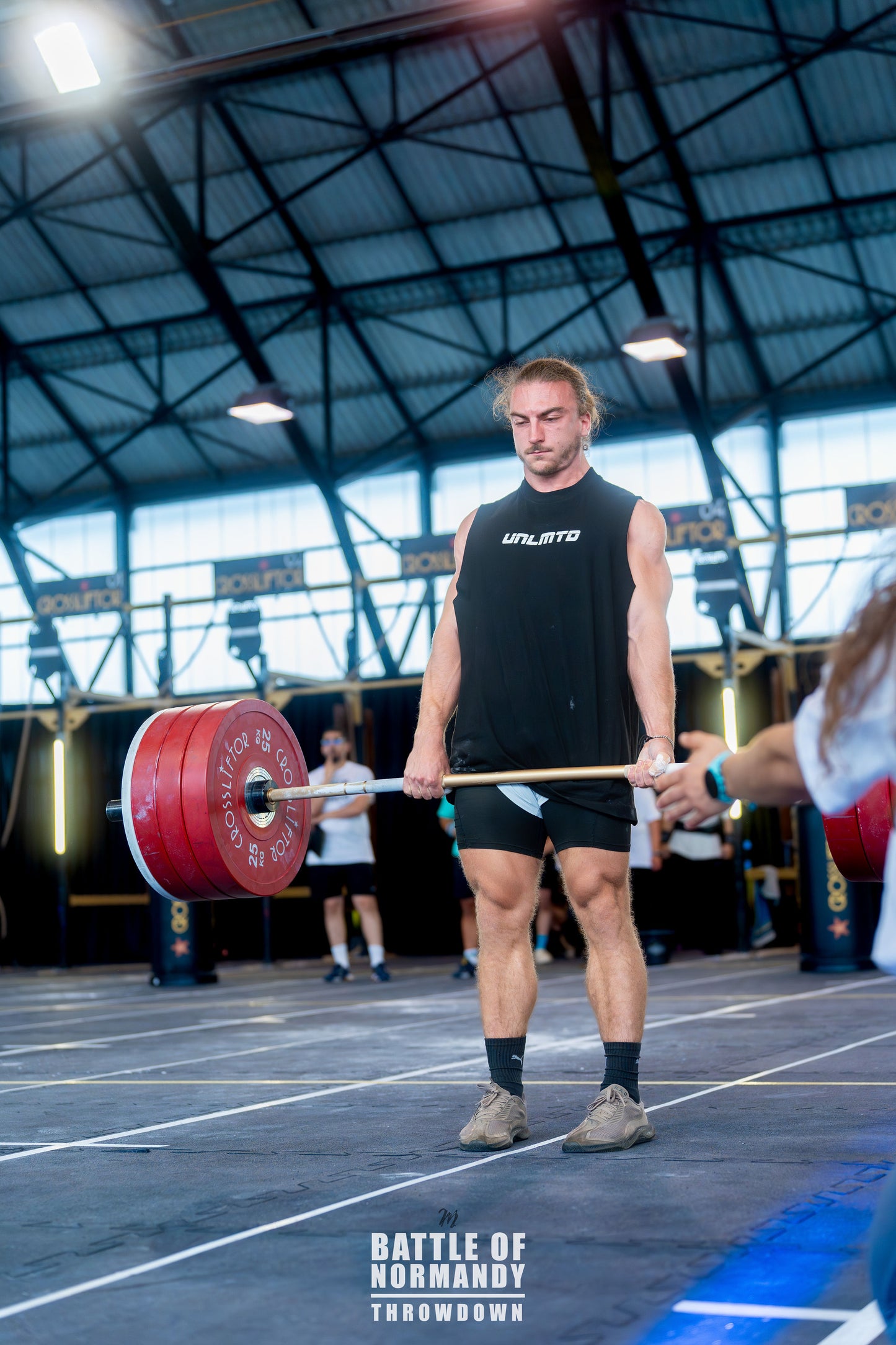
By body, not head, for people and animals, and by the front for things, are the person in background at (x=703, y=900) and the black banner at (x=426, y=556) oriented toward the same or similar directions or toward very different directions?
same or similar directions

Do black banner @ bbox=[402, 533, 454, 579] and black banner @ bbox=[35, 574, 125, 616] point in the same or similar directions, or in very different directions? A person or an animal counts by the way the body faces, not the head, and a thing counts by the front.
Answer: same or similar directions

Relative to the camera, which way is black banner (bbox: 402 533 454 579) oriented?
toward the camera

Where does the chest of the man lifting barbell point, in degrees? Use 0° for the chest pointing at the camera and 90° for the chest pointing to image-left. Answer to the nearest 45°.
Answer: approximately 0°

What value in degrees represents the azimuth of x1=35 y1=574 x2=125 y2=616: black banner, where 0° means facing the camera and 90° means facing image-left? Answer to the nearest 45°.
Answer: approximately 0°

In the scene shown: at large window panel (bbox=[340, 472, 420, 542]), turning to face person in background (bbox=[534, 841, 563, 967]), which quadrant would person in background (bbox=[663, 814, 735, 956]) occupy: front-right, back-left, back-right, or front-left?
front-left

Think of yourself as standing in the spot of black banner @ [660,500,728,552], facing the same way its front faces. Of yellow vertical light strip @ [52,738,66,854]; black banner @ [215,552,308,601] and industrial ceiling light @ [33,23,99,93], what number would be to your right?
3

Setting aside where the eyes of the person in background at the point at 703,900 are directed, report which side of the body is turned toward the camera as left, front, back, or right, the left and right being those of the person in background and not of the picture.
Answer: front

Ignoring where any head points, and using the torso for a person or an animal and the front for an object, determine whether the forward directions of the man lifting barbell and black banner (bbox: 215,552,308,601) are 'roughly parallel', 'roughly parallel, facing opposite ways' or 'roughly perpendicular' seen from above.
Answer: roughly parallel

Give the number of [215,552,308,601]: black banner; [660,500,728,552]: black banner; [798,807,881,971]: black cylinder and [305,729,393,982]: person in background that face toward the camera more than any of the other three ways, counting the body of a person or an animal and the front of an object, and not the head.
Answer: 4

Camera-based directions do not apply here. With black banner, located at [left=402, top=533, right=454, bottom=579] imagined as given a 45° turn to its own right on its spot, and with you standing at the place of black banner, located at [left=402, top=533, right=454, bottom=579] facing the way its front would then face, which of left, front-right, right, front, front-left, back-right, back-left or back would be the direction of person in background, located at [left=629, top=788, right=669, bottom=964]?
left

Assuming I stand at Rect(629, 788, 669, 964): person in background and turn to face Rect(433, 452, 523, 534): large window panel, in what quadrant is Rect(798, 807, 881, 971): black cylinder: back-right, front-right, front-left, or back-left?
back-right

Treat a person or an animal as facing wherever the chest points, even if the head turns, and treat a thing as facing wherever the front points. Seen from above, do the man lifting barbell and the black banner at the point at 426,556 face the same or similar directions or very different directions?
same or similar directions

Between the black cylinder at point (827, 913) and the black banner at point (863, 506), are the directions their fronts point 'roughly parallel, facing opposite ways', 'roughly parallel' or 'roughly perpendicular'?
roughly parallel
